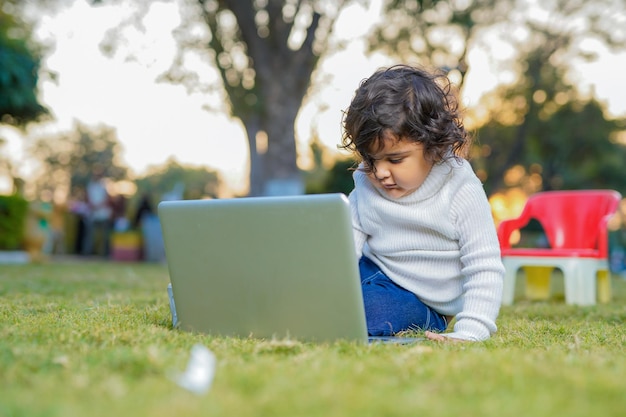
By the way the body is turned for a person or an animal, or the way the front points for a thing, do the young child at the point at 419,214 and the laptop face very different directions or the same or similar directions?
very different directions

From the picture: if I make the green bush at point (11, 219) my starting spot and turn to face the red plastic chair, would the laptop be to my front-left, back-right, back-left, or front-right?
front-right

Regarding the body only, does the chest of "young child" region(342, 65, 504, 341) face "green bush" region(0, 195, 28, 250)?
no

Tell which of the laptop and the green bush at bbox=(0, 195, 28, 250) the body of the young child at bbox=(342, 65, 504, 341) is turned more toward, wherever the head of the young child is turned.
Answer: the laptop

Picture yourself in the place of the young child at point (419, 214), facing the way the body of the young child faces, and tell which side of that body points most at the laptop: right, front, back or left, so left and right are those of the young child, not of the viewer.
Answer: front

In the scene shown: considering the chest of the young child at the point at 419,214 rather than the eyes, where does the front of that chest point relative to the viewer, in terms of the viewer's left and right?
facing the viewer and to the left of the viewer

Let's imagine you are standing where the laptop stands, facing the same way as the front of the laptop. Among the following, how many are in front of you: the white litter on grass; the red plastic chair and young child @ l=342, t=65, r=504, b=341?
2

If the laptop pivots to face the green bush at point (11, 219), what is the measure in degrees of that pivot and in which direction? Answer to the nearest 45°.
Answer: approximately 90° to its left

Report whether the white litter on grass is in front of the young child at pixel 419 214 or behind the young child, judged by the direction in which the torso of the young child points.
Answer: in front

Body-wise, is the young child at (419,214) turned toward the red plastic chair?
no

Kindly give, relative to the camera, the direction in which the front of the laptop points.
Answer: facing away from the viewer and to the right of the viewer

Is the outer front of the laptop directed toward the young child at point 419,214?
yes

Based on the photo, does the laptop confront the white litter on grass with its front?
no

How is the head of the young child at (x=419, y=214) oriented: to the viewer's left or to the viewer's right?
to the viewer's left
